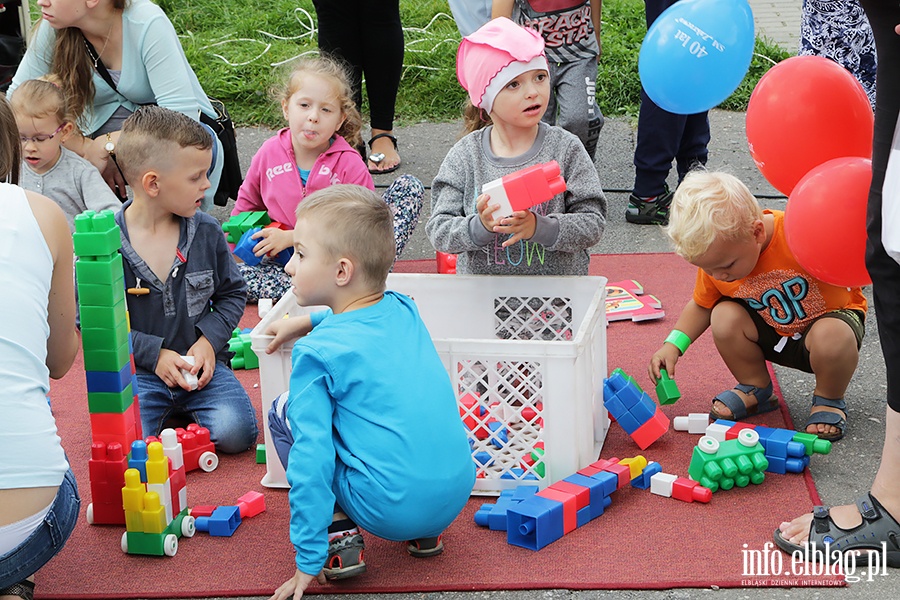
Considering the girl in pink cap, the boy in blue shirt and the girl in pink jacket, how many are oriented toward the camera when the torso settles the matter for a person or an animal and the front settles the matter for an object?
2

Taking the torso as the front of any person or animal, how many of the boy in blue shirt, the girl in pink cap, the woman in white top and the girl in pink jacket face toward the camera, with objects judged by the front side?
2

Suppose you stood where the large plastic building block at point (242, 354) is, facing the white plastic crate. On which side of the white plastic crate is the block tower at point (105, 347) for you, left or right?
right

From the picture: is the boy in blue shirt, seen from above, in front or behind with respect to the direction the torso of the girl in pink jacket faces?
in front

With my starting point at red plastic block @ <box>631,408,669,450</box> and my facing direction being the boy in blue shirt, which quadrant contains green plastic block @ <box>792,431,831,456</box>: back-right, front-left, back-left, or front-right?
back-left

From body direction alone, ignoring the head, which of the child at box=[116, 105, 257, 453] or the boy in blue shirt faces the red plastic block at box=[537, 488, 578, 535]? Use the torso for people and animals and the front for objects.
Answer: the child

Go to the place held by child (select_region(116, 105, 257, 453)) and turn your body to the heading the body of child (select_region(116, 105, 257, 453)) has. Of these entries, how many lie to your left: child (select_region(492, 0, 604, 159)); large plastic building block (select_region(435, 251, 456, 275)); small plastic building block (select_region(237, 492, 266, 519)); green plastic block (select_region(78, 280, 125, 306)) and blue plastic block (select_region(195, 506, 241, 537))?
2

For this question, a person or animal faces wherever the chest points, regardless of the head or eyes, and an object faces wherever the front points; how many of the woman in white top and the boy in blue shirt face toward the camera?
0

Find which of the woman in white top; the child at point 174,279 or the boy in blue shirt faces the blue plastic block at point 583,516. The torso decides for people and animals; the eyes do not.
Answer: the child

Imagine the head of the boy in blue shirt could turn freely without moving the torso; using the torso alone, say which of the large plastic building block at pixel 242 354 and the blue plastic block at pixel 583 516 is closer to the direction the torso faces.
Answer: the large plastic building block

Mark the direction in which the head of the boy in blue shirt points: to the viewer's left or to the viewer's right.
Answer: to the viewer's left
